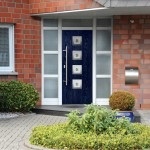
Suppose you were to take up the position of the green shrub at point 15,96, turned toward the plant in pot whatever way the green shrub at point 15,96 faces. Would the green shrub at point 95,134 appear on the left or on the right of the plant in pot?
right

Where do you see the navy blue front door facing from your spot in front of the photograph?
facing the viewer

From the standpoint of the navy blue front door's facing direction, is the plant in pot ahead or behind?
ahead

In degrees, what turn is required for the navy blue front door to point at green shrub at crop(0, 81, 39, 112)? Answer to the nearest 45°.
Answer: approximately 45° to its right

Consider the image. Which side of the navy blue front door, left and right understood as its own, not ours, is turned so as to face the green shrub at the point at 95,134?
front
